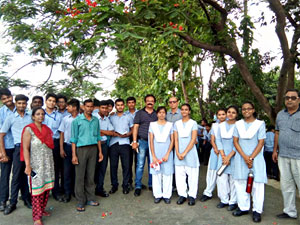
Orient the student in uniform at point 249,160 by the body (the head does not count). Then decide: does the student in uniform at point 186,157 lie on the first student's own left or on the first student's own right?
on the first student's own right

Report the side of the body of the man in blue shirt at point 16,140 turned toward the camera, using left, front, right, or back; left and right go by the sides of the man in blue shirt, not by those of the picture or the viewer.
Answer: front

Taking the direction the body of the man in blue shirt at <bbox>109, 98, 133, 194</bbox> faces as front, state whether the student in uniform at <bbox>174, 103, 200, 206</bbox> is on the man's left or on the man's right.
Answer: on the man's left

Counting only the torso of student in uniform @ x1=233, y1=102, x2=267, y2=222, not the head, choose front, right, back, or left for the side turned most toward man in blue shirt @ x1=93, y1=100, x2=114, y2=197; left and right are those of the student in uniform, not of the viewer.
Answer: right

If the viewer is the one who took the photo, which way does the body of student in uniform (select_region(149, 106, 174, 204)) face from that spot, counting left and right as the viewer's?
facing the viewer

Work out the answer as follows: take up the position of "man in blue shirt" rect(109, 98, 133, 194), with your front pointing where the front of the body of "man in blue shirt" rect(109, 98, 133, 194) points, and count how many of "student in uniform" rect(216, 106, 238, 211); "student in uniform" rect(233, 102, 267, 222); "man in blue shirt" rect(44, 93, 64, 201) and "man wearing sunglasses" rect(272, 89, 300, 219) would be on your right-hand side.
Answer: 1

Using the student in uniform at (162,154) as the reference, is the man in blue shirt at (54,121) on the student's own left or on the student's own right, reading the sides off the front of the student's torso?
on the student's own right

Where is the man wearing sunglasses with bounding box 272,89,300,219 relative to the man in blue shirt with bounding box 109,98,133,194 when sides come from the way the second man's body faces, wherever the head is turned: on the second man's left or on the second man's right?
on the second man's left

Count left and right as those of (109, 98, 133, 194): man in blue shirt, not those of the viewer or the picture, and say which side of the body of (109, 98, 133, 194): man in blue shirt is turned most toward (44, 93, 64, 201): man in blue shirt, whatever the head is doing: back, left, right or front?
right

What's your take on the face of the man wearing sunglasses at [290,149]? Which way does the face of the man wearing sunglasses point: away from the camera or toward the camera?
toward the camera

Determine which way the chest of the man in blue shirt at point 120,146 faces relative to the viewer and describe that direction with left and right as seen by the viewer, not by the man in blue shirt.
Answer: facing the viewer

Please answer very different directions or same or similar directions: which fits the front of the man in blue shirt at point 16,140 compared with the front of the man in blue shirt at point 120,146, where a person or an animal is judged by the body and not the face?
same or similar directions
